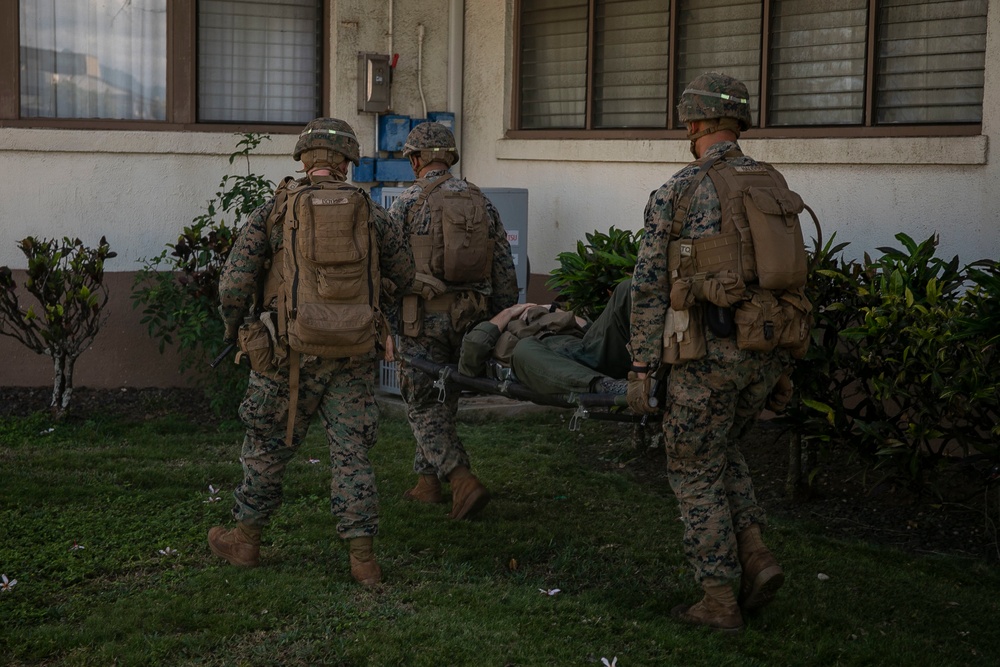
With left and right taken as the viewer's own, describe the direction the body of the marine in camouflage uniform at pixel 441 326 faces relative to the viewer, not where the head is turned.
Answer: facing away from the viewer and to the left of the viewer

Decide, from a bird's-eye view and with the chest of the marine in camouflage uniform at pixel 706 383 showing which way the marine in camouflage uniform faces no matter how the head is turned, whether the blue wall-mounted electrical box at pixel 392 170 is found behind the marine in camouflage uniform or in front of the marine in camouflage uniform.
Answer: in front

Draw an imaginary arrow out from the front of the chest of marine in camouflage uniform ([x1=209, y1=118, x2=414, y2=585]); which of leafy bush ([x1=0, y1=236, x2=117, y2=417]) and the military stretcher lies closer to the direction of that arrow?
the leafy bush

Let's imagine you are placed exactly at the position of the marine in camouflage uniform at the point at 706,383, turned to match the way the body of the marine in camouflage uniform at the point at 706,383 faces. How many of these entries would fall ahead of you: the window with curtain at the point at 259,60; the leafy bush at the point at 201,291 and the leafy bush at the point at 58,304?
3

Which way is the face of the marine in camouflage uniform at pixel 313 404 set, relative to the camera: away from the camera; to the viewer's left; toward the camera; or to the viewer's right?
away from the camera

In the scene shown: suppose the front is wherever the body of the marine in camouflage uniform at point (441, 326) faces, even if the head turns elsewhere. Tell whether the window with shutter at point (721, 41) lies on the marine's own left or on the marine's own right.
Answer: on the marine's own right

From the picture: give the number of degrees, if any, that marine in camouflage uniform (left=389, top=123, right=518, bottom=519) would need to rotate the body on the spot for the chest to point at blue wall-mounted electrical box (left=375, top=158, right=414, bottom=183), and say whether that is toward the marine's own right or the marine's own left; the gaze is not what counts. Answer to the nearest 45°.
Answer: approximately 45° to the marine's own right

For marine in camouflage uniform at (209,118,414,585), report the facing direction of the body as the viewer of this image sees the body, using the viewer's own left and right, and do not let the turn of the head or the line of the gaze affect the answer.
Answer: facing away from the viewer

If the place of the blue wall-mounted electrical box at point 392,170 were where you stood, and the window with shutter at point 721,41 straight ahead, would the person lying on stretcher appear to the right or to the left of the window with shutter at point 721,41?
right

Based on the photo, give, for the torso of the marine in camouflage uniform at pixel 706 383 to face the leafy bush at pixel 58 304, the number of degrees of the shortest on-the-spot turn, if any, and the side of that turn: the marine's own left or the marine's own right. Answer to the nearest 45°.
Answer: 0° — they already face it

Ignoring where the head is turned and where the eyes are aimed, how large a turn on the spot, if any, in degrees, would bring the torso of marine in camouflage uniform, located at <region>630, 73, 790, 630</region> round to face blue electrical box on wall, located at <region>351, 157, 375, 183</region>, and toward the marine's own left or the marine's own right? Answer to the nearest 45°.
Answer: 0° — they already face it

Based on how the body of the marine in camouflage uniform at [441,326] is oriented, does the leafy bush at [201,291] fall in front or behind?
in front

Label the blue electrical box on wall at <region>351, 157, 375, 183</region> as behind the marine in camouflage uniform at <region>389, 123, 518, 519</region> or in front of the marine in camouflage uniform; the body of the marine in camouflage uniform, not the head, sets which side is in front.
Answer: in front
